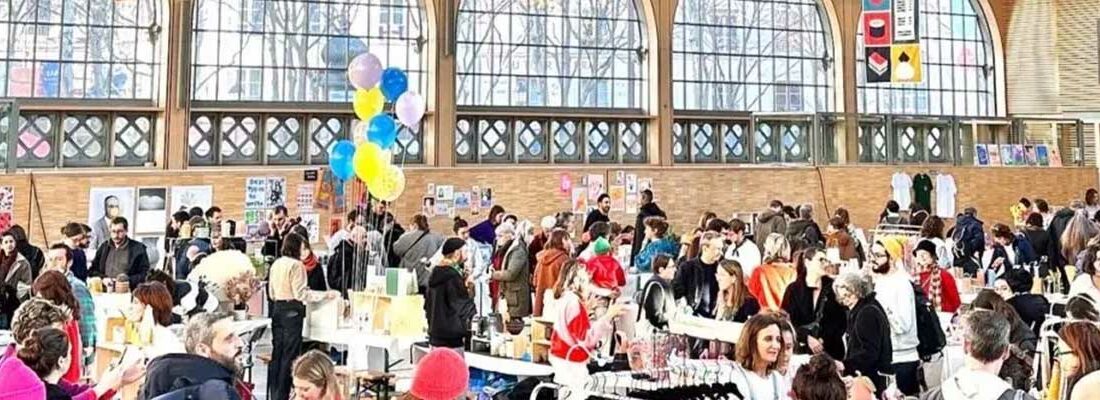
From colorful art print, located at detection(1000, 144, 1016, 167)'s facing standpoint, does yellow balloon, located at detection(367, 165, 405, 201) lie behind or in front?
in front

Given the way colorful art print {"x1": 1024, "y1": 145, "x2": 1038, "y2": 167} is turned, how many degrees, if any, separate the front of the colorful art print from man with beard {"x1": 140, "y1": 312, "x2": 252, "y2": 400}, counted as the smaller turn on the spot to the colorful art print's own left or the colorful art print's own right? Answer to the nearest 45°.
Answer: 0° — it already faces them

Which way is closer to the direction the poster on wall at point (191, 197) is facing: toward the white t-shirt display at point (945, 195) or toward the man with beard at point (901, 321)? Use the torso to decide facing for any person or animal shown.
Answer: the man with beard
